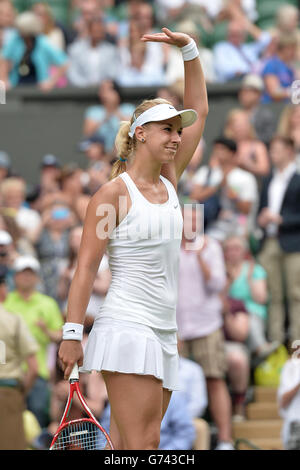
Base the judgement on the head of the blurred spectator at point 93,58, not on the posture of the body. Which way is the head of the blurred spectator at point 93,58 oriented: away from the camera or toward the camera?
toward the camera

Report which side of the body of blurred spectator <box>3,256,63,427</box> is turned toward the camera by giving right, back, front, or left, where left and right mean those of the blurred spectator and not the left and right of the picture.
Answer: front

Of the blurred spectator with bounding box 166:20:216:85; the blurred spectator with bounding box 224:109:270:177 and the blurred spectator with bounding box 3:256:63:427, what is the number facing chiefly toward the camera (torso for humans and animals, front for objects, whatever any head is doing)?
3

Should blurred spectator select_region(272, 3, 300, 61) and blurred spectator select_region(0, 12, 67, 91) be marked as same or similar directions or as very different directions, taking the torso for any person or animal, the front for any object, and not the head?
same or similar directions

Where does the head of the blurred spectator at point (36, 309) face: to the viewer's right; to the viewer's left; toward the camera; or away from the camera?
toward the camera

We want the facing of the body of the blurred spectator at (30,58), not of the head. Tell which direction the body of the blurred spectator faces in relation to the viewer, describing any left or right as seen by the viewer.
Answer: facing the viewer

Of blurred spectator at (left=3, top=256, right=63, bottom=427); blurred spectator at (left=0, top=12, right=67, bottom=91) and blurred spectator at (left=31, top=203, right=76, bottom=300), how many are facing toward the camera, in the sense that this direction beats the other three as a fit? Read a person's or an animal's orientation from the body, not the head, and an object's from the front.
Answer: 3

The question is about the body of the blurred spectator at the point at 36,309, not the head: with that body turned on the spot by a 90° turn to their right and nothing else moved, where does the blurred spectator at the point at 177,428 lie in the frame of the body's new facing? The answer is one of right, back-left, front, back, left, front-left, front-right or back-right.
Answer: back-left

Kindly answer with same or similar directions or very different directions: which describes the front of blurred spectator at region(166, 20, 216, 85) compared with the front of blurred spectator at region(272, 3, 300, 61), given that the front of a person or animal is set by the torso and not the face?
same or similar directions

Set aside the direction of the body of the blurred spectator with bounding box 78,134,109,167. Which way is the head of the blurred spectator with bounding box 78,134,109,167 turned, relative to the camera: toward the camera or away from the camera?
toward the camera

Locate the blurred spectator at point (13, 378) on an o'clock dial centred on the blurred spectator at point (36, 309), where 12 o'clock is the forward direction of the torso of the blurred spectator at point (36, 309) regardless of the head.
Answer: the blurred spectator at point (13, 378) is roughly at 12 o'clock from the blurred spectator at point (36, 309).

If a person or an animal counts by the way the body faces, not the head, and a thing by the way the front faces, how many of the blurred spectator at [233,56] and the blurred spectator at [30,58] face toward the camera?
2
